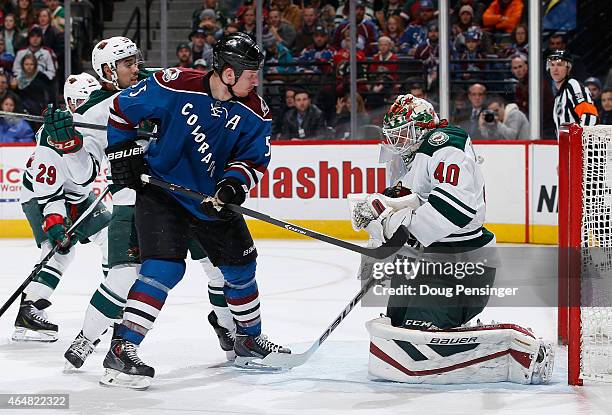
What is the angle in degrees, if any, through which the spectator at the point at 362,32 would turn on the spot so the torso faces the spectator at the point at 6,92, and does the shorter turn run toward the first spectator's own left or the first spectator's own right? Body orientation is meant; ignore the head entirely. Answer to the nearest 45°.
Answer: approximately 90° to the first spectator's own right

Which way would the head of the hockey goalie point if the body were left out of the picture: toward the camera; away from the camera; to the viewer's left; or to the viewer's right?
to the viewer's left

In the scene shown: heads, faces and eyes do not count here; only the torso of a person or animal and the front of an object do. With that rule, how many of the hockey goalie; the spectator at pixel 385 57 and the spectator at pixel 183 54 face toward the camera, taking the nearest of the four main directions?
2

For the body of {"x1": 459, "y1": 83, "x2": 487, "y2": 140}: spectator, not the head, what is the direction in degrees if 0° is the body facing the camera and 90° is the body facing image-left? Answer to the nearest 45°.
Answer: approximately 0°

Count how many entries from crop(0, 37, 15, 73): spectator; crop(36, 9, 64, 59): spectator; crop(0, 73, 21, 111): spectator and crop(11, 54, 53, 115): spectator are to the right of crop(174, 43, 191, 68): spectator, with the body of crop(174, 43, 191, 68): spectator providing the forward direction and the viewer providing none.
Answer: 4

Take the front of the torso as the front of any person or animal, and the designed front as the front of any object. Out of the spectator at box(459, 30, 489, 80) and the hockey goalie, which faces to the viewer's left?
the hockey goalie

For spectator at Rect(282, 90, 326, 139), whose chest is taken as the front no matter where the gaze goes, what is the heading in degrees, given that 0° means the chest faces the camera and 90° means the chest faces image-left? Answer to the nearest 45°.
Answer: approximately 0°

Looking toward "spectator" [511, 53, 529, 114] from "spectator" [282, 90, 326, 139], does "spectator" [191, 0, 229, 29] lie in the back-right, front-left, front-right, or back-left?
back-left

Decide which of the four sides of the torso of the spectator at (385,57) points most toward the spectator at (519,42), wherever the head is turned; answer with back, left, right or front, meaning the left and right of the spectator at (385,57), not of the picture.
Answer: left

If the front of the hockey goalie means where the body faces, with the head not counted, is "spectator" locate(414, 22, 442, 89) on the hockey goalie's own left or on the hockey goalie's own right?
on the hockey goalie's own right

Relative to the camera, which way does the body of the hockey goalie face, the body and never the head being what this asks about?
to the viewer's left

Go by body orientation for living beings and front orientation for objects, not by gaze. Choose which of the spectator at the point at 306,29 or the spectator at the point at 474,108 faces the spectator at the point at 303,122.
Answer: the spectator at the point at 306,29

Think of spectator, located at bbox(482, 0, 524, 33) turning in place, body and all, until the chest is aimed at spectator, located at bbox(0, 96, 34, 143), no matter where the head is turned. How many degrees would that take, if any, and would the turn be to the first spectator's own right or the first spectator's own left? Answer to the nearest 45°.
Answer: approximately 90° to the first spectator's own right
